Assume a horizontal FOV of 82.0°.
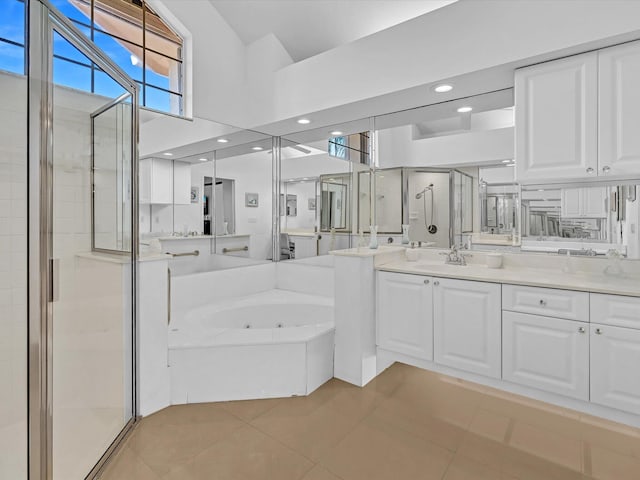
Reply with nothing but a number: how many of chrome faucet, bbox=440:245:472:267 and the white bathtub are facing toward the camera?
2

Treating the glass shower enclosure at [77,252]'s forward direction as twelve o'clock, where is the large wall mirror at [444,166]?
The large wall mirror is roughly at 11 o'clock from the glass shower enclosure.

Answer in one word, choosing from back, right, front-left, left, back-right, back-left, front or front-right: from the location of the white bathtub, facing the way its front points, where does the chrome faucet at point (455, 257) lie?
left

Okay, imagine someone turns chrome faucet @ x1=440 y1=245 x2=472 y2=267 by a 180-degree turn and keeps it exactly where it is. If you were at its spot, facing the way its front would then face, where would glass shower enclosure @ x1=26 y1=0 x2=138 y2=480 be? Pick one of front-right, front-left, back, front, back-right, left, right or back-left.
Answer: back-left

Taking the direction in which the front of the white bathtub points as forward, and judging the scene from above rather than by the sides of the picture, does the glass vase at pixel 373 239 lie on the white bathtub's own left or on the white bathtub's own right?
on the white bathtub's own left

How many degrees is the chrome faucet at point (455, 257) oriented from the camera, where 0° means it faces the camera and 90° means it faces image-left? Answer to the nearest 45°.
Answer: approximately 0°

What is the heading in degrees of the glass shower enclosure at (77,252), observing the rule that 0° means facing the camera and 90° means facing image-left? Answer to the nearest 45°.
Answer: approximately 315°
